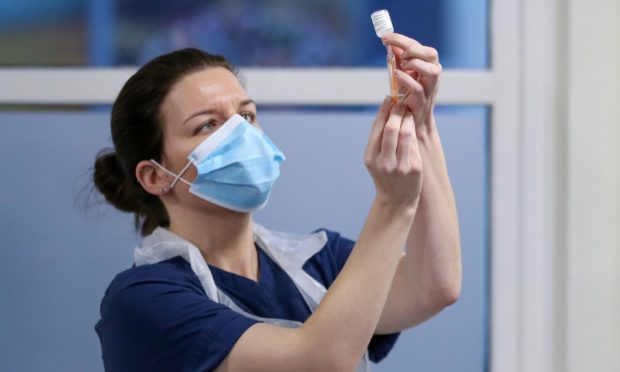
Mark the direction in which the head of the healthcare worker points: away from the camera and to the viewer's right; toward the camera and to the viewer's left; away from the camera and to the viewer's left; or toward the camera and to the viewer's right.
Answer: toward the camera and to the viewer's right

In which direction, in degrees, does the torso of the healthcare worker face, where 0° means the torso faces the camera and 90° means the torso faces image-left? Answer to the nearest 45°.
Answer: approximately 315°
